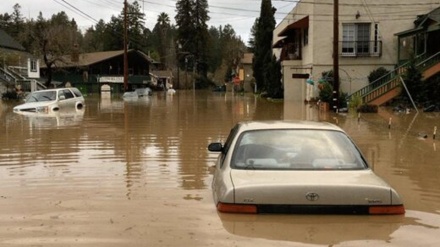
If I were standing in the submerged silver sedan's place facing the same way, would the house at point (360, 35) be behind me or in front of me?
in front

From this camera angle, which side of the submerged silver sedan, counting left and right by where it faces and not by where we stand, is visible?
back

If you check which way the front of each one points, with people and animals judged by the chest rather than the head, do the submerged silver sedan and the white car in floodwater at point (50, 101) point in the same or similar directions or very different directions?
very different directions

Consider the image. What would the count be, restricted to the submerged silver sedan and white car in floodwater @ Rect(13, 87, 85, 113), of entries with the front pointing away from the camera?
1

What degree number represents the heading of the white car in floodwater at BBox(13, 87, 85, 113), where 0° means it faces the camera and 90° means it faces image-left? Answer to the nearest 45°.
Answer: approximately 45°

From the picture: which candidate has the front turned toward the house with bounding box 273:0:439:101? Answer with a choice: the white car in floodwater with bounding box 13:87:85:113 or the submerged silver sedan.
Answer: the submerged silver sedan

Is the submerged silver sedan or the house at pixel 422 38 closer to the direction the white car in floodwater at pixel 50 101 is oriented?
the submerged silver sedan

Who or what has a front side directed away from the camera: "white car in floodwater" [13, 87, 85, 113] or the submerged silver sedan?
the submerged silver sedan

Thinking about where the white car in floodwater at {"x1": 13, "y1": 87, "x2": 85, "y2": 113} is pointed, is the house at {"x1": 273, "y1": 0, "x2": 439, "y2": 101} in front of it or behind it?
behind

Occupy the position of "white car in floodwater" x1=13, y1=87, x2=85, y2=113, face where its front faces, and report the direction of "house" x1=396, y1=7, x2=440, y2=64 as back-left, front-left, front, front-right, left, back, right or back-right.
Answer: back-left

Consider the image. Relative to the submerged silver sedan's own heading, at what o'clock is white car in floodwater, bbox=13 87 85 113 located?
The white car in floodwater is roughly at 11 o'clock from the submerged silver sedan.

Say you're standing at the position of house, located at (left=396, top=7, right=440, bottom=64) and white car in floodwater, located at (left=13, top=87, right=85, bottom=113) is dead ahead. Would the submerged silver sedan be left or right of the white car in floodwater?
left
